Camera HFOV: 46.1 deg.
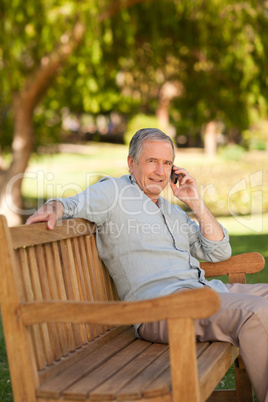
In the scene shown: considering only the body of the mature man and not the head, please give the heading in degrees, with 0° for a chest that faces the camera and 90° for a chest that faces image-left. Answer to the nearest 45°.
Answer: approximately 315°

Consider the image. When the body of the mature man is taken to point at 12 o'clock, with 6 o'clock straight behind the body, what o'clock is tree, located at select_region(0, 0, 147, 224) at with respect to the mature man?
The tree is roughly at 7 o'clock from the mature man.
